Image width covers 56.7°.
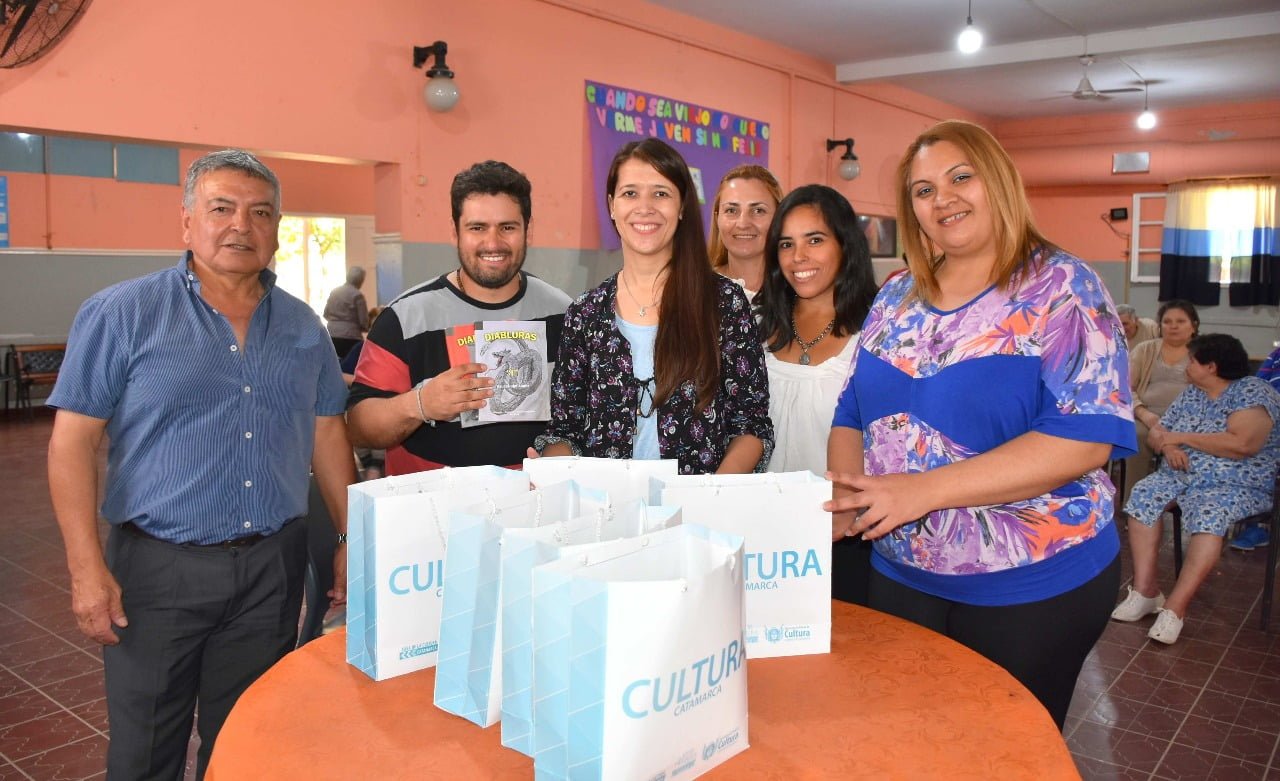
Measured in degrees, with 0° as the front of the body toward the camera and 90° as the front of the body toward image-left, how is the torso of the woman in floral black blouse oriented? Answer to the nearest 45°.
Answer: approximately 0°

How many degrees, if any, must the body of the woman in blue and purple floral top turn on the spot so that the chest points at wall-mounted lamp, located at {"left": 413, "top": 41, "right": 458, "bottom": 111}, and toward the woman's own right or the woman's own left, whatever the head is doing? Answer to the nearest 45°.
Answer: approximately 90° to the woman's own right

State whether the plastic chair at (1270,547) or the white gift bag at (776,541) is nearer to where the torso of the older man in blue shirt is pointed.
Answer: the white gift bag

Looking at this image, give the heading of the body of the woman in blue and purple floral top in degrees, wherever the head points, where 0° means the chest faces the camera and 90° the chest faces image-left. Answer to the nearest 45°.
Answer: approximately 45°

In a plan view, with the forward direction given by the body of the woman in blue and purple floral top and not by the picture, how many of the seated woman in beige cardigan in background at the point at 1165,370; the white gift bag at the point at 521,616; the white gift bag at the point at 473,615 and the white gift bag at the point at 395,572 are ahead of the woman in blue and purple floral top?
3

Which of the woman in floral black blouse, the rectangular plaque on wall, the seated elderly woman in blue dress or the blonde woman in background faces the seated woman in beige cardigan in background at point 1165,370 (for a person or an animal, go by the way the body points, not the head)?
the rectangular plaque on wall

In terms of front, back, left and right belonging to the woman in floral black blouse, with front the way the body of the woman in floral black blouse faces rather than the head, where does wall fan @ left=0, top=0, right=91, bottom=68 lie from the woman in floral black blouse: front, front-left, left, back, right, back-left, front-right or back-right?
back-right
